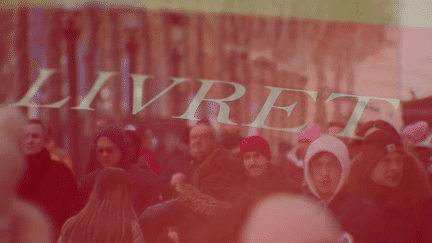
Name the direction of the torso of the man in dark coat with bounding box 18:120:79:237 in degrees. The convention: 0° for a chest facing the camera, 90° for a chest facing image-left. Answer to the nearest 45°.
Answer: approximately 45°

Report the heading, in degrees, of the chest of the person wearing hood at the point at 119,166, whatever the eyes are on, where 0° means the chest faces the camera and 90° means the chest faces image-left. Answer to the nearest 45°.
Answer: approximately 45°

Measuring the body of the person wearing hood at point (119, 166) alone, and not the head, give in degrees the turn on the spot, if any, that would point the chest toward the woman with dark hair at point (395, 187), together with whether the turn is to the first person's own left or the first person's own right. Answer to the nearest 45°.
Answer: approximately 135° to the first person's own left

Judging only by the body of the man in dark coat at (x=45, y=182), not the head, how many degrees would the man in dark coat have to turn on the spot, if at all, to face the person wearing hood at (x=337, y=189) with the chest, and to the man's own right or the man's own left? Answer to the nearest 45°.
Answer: approximately 135° to the man's own left

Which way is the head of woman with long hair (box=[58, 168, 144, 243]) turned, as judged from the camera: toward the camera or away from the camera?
away from the camera

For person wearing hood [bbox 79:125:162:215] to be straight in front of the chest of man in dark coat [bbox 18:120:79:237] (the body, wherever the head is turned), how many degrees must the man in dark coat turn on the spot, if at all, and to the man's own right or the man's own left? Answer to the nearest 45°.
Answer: approximately 135° to the man's own left

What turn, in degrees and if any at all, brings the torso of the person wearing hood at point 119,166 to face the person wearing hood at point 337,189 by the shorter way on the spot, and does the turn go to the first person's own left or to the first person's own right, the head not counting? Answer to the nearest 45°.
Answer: approximately 135° to the first person's own left

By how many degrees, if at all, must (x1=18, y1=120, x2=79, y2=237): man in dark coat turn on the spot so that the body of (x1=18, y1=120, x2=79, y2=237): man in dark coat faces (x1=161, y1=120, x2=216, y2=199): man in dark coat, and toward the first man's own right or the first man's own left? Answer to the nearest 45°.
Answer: approximately 135° to the first man's own left
